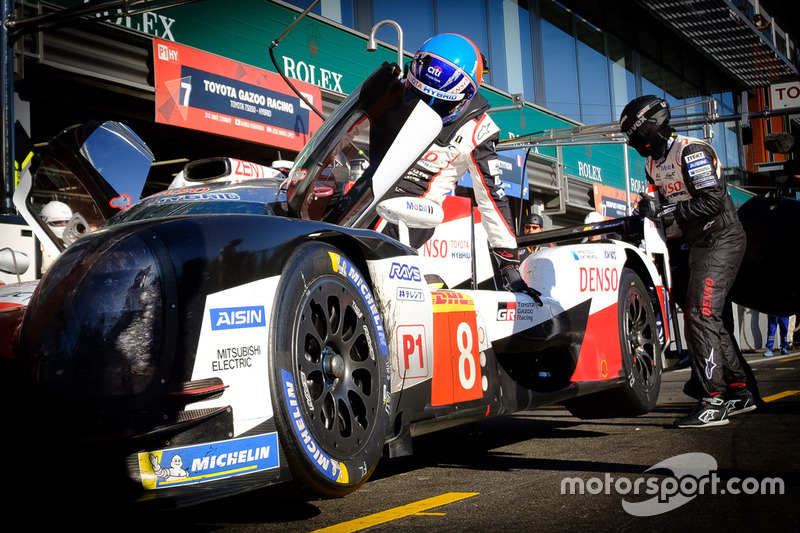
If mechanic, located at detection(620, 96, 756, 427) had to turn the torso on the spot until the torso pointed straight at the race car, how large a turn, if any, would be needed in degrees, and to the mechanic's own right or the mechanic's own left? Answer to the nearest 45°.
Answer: approximately 45° to the mechanic's own left

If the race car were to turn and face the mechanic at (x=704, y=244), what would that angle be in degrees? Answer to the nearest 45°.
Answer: approximately 180°

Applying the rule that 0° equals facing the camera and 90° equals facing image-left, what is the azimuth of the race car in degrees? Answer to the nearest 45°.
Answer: approximately 45°

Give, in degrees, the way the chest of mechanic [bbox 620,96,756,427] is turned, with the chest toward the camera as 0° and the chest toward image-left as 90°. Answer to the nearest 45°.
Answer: approximately 45°

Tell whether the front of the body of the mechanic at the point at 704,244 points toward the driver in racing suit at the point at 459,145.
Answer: yes
